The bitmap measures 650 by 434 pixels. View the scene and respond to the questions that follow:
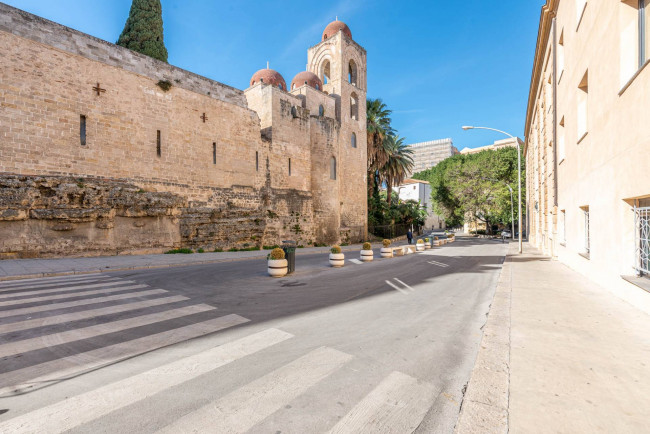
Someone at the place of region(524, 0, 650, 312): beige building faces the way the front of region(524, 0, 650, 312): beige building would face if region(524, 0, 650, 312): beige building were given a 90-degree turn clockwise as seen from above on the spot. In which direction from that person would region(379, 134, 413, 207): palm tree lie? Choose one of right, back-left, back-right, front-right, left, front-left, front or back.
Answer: front-left

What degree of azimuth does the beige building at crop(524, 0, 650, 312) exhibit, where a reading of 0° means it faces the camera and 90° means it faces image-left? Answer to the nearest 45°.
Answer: approximately 90°

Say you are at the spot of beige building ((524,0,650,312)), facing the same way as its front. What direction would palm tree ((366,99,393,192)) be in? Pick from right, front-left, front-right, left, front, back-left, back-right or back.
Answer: front-right

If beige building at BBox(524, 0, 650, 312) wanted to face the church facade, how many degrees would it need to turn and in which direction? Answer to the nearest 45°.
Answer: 0° — it already faces it

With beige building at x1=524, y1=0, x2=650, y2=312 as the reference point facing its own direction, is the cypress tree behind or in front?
in front

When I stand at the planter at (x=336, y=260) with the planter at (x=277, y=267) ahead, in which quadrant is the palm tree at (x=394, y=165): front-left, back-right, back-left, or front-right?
back-right

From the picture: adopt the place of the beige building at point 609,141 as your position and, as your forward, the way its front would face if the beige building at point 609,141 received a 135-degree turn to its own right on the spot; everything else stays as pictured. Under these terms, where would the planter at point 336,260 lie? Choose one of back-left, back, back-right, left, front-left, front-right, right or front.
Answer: back-left

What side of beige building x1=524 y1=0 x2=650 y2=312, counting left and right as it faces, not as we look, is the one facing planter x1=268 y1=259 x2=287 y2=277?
front

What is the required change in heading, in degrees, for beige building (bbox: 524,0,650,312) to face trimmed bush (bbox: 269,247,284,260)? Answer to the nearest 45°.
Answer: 0° — it already faces it
